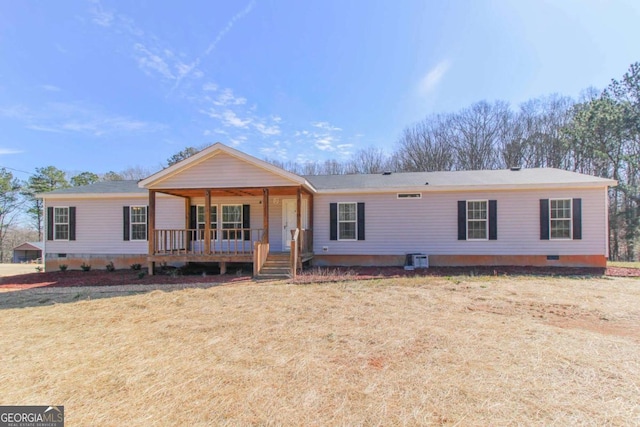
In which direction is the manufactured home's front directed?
toward the camera

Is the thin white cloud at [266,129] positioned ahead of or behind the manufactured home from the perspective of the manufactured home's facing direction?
behind

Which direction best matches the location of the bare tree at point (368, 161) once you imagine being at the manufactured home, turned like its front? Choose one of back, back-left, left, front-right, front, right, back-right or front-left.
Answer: back

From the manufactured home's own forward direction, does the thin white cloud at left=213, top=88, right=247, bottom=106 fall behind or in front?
behind

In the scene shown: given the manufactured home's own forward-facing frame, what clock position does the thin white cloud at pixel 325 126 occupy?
The thin white cloud is roughly at 6 o'clock from the manufactured home.

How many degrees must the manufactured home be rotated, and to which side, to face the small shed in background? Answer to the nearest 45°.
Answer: approximately 135° to its right
